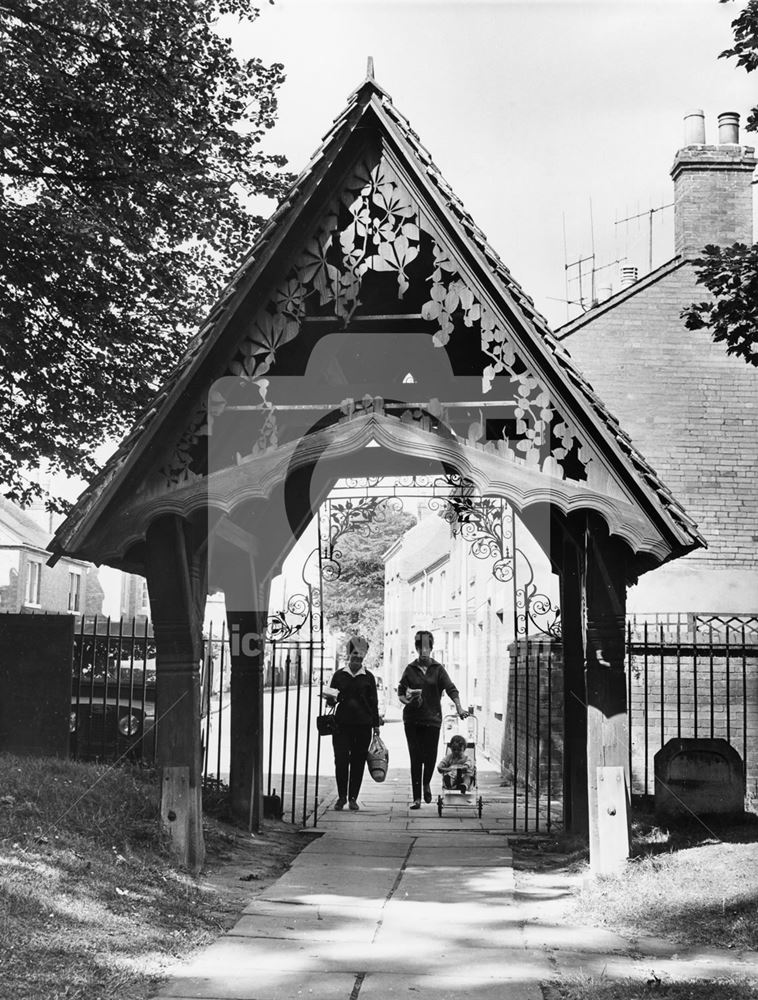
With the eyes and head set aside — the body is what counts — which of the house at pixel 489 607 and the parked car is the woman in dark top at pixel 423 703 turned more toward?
the parked car

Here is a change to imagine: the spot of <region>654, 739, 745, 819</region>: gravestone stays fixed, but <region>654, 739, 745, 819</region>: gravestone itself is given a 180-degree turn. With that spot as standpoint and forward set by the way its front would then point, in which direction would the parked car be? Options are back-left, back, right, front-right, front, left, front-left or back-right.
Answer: left

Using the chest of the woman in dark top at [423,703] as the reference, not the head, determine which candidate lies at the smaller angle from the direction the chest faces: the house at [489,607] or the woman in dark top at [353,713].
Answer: the woman in dark top

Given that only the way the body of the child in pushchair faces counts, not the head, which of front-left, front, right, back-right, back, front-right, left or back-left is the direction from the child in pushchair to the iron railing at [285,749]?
right

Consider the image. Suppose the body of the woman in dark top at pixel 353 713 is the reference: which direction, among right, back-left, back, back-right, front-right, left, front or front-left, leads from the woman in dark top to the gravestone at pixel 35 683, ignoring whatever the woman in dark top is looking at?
right
